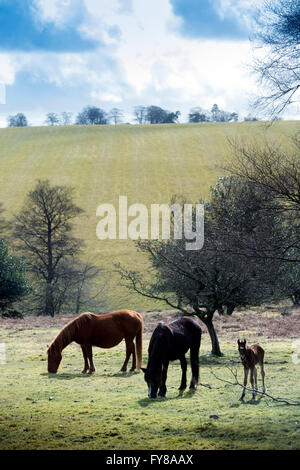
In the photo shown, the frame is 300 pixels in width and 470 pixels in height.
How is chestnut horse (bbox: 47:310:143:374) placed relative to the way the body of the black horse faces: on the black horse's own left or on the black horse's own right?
on the black horse's own right

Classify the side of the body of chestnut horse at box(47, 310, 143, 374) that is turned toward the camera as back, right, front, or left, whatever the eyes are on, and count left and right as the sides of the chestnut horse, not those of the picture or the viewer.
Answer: left

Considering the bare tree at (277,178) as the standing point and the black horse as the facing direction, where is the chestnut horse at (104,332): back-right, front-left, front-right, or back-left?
front-right

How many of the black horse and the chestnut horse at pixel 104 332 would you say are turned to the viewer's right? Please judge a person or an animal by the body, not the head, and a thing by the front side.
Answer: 0

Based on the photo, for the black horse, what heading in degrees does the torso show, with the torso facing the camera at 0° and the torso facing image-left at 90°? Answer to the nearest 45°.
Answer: approximately 45°
